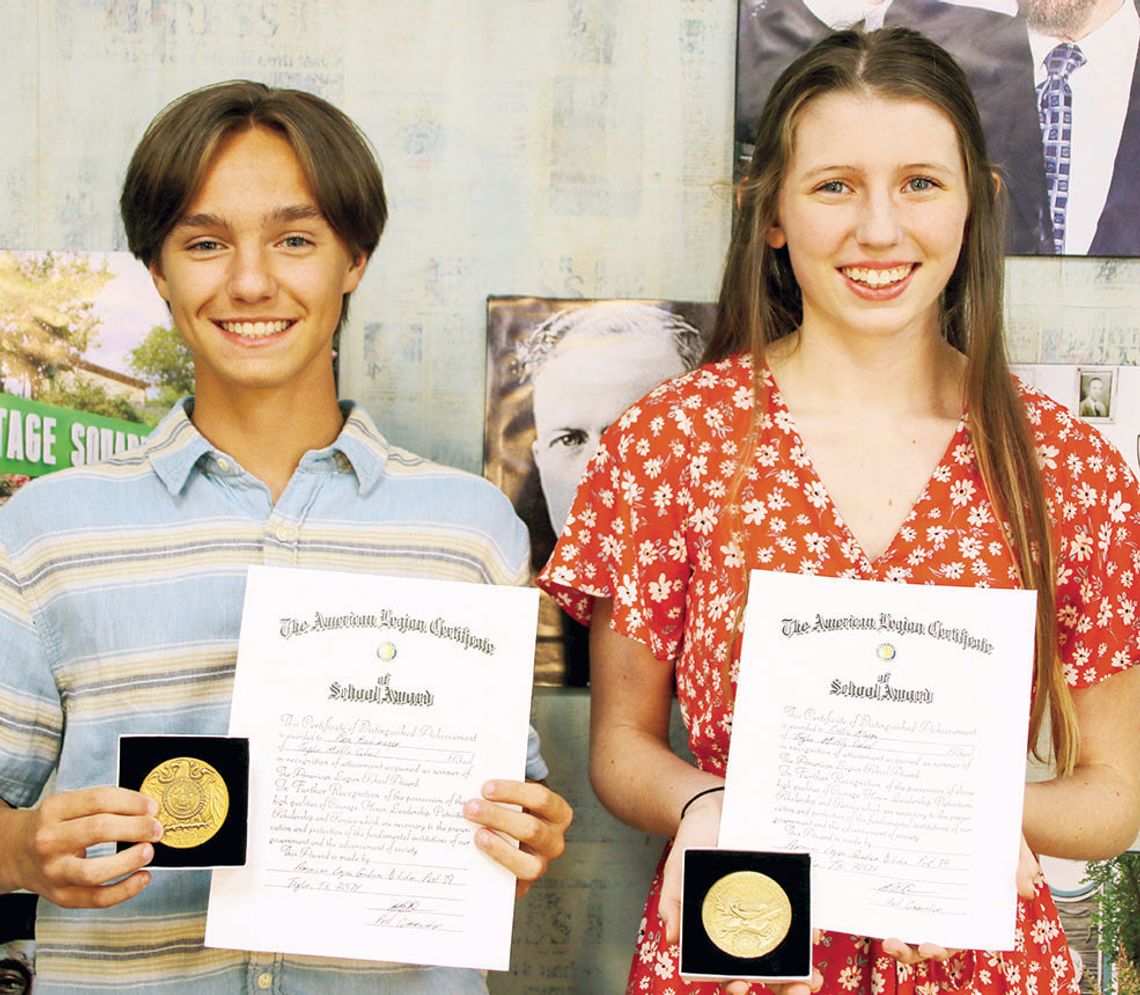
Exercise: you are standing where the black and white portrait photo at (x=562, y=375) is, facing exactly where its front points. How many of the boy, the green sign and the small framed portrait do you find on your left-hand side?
1

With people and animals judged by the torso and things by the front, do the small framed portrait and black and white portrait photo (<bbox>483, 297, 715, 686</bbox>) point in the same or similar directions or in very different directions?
same or similar directions

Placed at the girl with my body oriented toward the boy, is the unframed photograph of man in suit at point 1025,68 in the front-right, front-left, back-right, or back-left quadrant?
back-right

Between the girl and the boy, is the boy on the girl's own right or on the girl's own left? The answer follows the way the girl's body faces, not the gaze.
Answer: on the girl's own right

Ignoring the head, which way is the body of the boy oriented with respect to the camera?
toward the camera

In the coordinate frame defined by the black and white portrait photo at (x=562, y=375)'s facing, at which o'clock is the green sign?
The green sign is roughly at 3 o'clock from the black and white portrait photo.

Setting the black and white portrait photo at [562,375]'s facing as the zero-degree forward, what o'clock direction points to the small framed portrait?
The small framed portrait is roughly at 9 o'clock from the black and white portrait photo.

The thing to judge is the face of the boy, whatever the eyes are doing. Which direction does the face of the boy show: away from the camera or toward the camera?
toward the camera

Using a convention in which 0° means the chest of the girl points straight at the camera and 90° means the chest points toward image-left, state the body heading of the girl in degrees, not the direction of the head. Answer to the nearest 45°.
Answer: approximately 0°

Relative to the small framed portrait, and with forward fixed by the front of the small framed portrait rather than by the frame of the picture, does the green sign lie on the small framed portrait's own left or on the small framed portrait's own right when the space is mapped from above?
on the small framed portrait's own right

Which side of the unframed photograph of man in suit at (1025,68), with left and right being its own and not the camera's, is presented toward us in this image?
front

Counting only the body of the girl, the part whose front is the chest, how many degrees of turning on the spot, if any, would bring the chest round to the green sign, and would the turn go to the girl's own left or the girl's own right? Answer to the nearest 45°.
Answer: approximately 90° to the girl's own right

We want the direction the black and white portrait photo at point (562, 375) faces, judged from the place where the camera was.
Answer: facing the viewer
